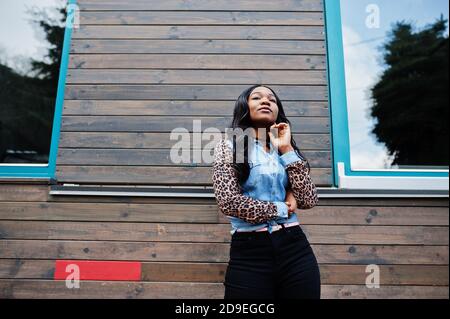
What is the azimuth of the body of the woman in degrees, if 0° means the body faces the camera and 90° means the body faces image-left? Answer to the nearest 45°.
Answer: approximately 0°

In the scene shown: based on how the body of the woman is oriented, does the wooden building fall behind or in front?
behind

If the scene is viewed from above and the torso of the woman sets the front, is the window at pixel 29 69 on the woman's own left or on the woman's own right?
on the woman's own right

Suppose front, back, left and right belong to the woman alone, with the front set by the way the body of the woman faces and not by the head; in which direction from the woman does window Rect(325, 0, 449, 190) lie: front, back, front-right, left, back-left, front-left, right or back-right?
back-left

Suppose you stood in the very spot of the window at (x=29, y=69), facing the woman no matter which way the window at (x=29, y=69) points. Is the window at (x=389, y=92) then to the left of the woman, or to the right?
left
